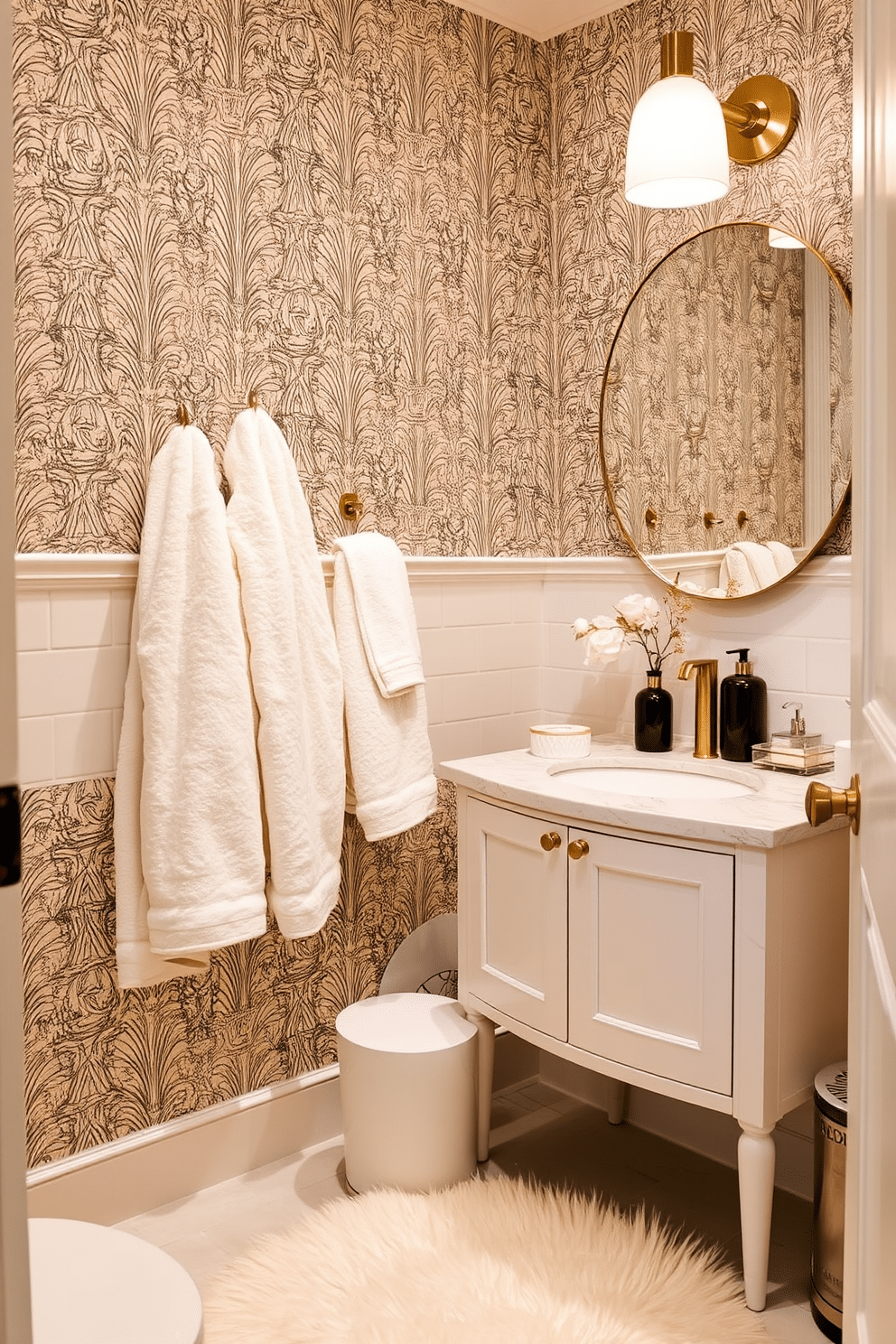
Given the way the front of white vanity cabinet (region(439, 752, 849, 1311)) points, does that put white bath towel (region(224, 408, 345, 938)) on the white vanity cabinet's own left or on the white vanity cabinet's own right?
on the white vanity cabinet's own right

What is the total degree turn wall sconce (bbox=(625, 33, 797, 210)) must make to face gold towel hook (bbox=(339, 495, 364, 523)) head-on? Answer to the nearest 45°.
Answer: approximately 45° to its right

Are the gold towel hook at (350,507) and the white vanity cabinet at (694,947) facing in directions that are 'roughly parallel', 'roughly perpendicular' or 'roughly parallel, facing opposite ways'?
roughly perpendicular

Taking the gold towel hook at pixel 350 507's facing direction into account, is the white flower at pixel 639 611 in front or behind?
in front

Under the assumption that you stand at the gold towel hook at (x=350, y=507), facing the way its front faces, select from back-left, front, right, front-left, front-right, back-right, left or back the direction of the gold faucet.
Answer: front-left

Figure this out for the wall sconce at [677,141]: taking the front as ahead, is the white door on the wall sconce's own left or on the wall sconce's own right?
on the wall sconce's own left

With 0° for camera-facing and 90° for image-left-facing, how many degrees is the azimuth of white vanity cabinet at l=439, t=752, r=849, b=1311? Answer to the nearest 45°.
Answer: approximately 45°

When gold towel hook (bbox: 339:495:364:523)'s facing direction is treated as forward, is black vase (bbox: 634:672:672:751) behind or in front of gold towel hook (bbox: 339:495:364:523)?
in front
